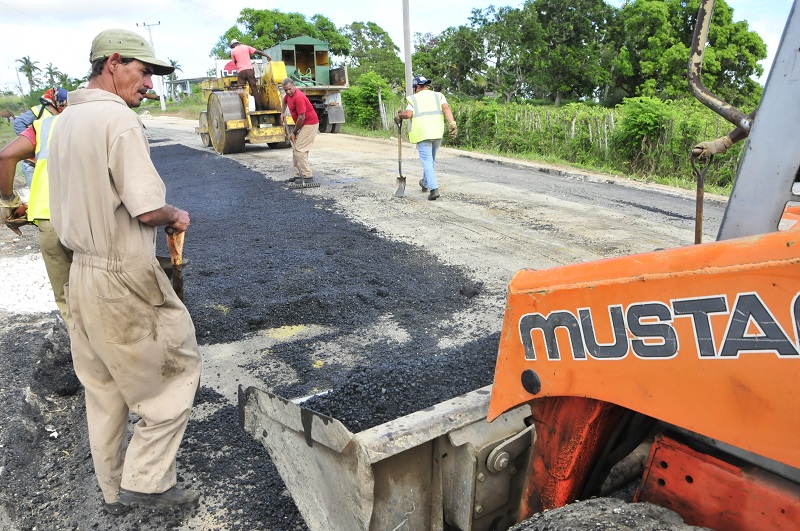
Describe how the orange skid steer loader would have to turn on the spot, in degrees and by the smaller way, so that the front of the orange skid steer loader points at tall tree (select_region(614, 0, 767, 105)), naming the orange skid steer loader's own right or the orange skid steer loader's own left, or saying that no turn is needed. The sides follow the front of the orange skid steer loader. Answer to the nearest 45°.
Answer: approximately 45° to the orange skid steer loader's own right

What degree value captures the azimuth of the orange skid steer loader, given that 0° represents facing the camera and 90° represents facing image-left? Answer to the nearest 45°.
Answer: approximately 135°

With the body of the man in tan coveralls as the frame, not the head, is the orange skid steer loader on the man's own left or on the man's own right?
on the man's own right

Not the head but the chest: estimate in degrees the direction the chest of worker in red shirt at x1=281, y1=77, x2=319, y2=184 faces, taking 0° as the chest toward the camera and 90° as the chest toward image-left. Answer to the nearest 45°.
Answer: approximately 45°

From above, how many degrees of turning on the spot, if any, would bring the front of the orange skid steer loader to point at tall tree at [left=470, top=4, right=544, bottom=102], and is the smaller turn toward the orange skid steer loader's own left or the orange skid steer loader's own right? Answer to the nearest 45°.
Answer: approximately 45° to the orange skid steer loader's own right

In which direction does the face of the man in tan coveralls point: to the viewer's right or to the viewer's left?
to the viewer's right

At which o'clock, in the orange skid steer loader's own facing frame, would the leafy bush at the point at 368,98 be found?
The leafy bush is roughly at 1 o'clock from the orange skid steer loader.

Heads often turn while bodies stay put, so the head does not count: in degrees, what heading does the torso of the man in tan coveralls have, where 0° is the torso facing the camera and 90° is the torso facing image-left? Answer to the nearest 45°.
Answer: approximately 225°

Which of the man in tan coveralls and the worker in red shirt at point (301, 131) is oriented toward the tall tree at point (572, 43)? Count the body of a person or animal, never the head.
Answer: the man in tan coveralls

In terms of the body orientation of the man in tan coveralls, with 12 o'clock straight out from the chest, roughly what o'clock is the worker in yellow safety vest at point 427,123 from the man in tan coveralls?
The worker in yellow safety vest is roughly at 12 o'clock from the man in tan coveralls.
